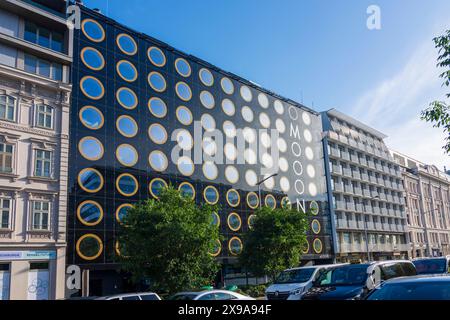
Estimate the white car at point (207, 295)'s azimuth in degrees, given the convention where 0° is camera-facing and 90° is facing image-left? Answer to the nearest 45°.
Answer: approximately 45°

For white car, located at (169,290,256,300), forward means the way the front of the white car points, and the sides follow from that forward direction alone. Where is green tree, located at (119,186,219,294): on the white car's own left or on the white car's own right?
on the white car's own right

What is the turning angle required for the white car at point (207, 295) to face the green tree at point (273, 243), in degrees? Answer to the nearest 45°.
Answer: approximately 135° to its right

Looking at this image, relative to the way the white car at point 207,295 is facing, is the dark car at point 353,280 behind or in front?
behind

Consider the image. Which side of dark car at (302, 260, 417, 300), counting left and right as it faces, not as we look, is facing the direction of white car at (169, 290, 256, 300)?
front

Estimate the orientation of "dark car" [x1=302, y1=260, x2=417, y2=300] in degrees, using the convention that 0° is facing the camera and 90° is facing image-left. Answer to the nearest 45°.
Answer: approximately 45°

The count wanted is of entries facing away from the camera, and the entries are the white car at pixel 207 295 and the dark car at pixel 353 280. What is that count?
0
